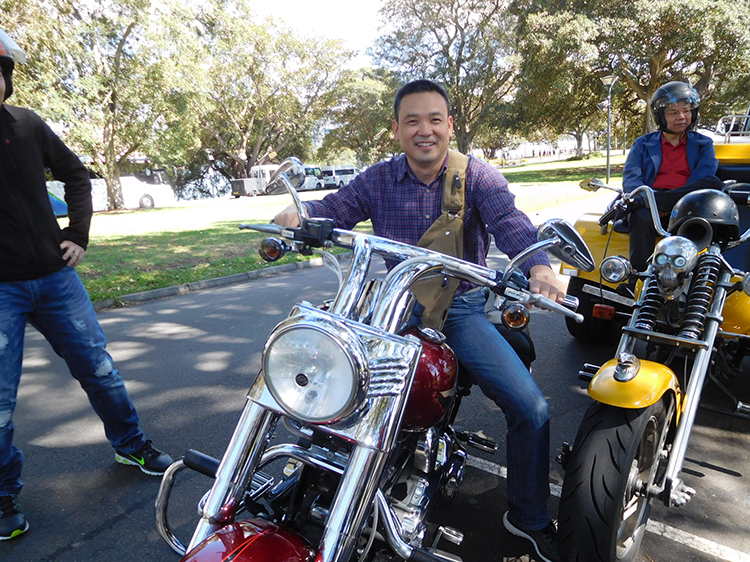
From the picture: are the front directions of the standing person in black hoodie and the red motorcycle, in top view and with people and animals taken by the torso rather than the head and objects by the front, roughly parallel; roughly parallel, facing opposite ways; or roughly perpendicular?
roughly perpendicular

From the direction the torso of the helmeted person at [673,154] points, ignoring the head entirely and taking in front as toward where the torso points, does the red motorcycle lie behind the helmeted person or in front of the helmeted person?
in front

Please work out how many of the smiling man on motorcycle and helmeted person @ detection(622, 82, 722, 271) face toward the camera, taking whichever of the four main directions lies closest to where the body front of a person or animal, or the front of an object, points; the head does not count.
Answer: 2

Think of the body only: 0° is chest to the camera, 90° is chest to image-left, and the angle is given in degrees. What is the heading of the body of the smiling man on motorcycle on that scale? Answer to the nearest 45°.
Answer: approximately 0°

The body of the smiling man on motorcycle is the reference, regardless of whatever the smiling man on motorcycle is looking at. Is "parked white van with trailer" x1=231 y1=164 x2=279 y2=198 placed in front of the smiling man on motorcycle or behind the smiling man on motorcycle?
behind

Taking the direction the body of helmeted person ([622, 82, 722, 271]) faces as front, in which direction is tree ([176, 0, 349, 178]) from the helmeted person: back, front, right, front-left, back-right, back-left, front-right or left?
back-right

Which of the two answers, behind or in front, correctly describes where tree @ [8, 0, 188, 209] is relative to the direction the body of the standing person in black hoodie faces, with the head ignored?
behind

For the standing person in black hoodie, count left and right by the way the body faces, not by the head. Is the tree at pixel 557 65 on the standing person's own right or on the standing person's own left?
on the standing person's own left

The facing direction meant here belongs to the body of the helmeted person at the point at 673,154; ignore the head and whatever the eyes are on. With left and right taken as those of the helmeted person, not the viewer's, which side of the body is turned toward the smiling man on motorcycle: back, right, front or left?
front
